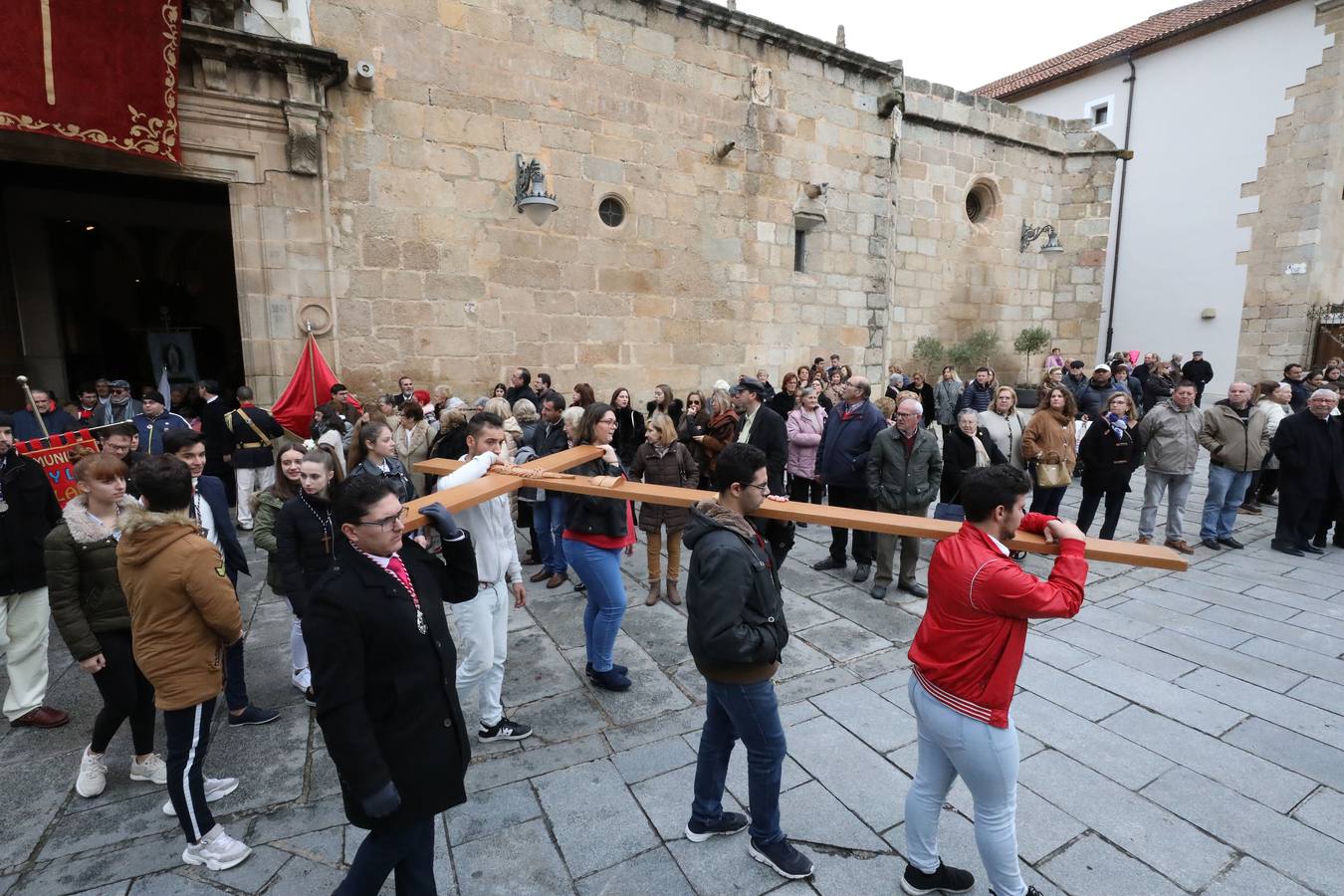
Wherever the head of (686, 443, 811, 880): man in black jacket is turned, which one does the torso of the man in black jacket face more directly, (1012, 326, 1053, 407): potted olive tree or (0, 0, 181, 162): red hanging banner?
the potted olive tree

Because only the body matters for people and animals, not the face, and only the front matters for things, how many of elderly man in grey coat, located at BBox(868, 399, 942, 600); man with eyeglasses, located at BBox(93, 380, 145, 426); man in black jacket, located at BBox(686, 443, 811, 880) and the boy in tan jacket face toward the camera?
2

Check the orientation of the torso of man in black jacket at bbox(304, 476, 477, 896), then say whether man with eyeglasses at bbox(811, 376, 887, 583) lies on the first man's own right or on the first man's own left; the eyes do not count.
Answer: on the first man's own left

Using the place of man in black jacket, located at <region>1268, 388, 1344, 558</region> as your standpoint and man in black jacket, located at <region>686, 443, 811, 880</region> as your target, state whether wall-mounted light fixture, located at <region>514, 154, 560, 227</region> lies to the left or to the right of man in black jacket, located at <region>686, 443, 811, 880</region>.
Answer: right

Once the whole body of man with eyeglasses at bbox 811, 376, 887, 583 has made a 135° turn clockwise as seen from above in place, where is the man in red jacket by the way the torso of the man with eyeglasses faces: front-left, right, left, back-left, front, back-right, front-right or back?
back

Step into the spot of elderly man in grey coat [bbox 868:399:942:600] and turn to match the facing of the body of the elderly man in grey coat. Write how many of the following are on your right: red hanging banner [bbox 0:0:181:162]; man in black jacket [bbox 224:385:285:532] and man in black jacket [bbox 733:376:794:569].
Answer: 3

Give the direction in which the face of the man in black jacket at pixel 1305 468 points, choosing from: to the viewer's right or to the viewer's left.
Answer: to the viewer's left

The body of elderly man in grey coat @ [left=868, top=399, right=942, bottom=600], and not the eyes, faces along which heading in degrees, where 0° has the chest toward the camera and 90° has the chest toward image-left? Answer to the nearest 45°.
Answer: approximately 0°

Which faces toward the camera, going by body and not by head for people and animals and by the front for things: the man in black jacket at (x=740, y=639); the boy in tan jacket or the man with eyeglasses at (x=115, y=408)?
the man with eyeglasses

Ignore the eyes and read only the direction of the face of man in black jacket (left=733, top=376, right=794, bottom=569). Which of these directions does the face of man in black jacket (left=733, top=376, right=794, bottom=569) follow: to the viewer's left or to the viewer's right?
to the viewer's left

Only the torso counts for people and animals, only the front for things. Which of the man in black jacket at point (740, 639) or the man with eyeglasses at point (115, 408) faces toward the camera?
the man with eyeglasses

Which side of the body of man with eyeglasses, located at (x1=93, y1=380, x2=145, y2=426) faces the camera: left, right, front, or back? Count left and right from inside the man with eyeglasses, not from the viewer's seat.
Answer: front

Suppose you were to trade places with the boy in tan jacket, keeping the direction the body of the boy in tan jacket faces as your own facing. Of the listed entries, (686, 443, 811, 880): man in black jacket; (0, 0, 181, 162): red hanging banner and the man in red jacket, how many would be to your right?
2
